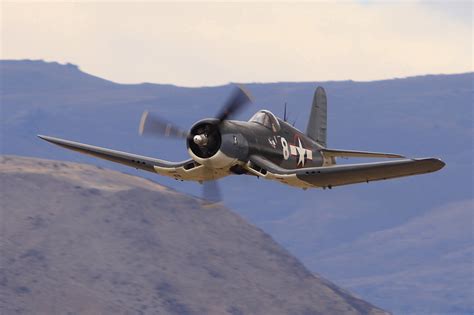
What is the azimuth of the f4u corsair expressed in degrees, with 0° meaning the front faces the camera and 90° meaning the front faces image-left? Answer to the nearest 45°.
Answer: approximately 45°
